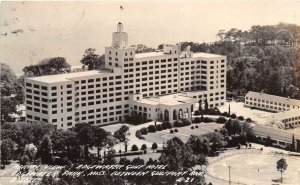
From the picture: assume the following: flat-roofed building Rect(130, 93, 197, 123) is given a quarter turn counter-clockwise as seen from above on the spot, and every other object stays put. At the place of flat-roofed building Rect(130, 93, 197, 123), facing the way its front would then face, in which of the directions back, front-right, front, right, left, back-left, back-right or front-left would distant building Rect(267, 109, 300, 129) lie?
front-right

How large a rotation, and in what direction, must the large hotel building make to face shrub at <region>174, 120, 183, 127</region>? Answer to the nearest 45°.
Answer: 0° — it already faces it

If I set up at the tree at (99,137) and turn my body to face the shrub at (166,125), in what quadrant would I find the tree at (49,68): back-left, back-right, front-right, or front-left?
front-left

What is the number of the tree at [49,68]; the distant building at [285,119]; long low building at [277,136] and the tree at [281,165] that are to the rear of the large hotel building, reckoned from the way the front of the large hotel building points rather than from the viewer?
1

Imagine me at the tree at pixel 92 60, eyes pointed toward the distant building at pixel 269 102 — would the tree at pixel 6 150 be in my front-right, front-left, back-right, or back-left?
front-right

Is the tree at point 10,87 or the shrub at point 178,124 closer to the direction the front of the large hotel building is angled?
the shrub

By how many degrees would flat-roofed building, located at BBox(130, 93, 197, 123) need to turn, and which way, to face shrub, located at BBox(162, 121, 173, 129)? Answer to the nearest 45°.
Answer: approximately 45° to its right

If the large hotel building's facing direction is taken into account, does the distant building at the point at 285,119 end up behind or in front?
in front

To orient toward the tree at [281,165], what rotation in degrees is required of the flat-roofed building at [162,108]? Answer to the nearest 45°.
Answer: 0° — it already faces it

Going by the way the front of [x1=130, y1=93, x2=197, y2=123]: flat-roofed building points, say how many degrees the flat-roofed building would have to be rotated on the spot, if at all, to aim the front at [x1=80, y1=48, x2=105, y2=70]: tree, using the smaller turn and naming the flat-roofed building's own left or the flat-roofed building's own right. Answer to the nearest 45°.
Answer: approximately 180°

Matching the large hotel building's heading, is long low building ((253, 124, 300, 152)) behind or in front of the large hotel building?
in front

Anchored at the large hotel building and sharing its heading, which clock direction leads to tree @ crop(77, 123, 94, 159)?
The tree is roughly at 2 o'clock from the large hotel building.

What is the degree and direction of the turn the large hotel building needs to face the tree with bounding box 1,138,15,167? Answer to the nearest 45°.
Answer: approximately 90° to its right

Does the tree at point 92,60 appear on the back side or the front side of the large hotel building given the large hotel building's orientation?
on the back side

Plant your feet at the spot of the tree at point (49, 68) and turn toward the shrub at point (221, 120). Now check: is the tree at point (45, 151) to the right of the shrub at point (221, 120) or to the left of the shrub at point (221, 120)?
right

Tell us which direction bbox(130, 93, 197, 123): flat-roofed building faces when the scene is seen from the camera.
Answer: facing the viewer and to the right of the viewer

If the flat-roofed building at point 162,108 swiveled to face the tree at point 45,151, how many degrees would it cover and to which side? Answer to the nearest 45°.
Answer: approximately 90° to its right
